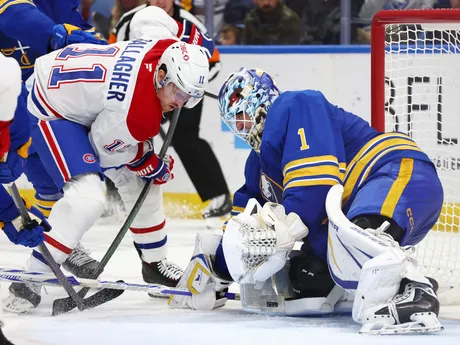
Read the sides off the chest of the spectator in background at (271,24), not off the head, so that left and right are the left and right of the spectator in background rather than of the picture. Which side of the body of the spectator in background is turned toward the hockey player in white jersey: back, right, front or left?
front

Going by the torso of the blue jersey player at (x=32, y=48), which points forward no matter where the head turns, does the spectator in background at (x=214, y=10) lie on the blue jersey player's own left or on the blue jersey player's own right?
on the blue jersey player's own left

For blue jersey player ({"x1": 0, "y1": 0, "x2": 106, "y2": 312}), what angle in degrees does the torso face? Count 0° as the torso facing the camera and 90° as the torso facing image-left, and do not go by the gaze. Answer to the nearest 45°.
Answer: approximately 270°

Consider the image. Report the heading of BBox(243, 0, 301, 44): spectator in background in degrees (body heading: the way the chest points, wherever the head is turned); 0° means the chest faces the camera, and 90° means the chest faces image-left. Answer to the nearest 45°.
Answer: approximately 0°

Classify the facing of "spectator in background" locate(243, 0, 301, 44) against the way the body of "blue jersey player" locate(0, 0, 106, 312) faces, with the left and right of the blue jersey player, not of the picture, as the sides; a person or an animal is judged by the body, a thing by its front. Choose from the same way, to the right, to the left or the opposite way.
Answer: to the right

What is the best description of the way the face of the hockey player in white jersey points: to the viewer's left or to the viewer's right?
to the viewer's right

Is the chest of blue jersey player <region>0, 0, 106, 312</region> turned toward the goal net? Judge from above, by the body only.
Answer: yes

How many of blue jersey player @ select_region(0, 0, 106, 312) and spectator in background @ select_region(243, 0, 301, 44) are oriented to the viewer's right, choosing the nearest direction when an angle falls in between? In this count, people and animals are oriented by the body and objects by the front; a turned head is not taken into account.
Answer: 1

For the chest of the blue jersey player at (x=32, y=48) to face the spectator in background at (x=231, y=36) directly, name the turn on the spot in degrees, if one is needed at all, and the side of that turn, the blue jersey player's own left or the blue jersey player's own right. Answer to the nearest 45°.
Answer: approximately 45° to the blue jersey player's own left
